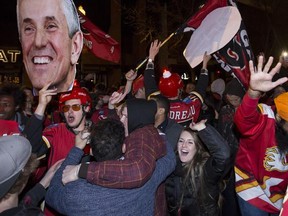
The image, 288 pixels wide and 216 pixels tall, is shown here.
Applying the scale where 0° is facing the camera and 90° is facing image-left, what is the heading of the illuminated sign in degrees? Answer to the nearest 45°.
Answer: approximately 0°

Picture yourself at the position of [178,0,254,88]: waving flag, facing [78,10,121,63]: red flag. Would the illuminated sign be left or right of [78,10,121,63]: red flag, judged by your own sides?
right
